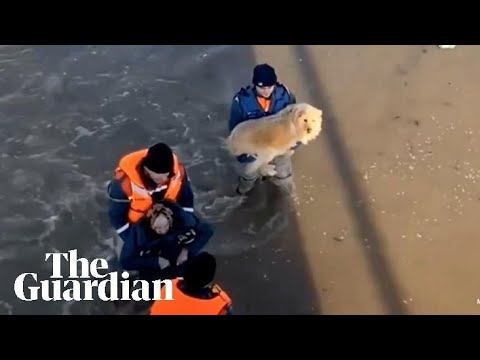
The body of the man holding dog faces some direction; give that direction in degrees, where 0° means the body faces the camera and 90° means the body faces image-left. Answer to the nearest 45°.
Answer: approximately 0°

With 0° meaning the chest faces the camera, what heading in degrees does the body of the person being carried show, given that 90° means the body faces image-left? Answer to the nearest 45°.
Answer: approximately 0°

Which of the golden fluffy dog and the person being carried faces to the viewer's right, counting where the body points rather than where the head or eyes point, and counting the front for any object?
the golden fluffy dog

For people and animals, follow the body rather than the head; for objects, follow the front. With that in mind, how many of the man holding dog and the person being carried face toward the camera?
2

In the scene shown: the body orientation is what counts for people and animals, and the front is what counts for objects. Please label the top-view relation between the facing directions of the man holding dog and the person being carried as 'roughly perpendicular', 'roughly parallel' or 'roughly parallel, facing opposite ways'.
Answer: roughly parallel

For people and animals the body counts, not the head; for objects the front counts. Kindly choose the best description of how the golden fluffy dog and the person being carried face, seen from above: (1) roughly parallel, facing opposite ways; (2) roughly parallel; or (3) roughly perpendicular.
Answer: roughly perpendicular

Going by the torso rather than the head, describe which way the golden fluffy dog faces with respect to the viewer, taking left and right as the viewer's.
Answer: facing to the right of the viewer

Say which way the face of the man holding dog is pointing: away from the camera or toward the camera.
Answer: toward the camera
